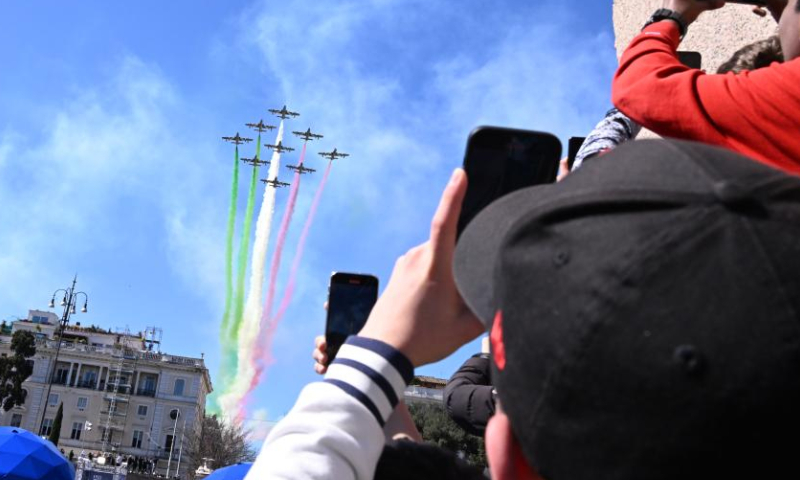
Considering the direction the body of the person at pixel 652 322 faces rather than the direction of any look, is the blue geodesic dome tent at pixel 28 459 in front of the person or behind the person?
in front

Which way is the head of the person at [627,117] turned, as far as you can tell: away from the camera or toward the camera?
away from the camera

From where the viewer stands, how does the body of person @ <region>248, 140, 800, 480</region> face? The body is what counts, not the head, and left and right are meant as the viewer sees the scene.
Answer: facing away from the viewer and to the left of the viewer

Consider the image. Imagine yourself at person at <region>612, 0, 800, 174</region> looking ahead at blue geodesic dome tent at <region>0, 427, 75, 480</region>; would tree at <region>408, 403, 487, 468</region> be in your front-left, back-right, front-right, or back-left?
front-right

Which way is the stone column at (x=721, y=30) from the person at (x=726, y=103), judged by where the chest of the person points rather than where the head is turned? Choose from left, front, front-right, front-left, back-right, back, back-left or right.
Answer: front-right

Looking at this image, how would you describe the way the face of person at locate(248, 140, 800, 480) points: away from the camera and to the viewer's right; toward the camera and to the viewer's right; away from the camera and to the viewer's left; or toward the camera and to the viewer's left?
away from the camera and to the viewer's left

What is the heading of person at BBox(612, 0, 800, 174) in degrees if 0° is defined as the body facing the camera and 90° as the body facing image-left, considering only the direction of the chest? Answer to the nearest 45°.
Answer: approximately 135°

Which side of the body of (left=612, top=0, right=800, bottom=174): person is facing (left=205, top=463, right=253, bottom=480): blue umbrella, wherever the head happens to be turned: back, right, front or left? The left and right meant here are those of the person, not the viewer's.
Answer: front

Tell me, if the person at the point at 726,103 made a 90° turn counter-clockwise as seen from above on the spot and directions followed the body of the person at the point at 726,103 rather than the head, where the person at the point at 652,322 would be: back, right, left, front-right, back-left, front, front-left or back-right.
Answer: front-left

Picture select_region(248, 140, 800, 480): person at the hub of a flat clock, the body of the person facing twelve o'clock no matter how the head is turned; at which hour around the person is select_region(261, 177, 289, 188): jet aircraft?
The jet aircraft is roughly at 1 o'clock from the person.
